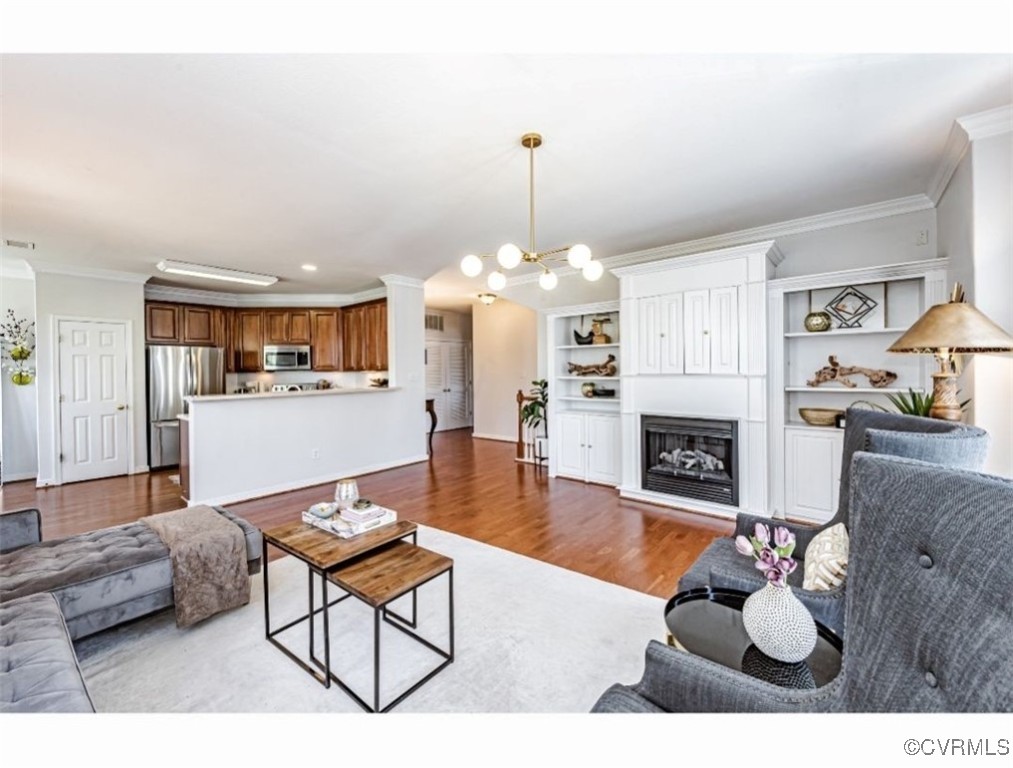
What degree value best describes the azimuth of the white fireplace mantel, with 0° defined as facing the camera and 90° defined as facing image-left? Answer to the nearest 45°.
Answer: approximately 45°

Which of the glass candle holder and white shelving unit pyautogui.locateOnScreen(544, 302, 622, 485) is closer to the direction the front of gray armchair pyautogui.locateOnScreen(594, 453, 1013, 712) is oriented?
the glass candle holder

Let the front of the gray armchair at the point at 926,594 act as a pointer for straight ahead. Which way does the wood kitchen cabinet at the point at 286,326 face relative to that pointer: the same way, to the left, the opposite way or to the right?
to the left

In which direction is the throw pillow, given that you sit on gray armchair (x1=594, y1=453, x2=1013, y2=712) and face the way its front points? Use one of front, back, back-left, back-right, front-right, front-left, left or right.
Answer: back-right

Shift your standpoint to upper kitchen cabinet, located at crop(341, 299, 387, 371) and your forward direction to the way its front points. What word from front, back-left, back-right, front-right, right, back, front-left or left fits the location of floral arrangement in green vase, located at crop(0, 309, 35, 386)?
front-right

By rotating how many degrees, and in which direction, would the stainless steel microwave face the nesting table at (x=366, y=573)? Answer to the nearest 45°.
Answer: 0° — it already faces it
